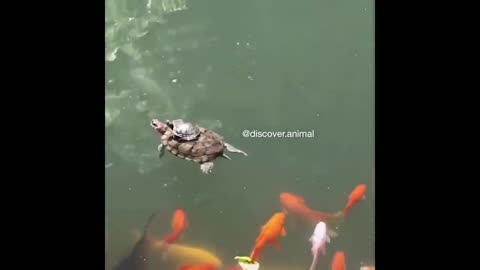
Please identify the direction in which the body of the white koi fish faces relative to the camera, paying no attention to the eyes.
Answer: away from the camera

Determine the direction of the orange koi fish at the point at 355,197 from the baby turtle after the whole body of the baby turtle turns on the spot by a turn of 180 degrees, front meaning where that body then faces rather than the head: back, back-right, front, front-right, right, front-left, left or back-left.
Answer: front

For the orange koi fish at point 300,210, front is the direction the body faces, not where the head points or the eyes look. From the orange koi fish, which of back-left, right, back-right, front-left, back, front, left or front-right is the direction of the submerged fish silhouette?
front-left

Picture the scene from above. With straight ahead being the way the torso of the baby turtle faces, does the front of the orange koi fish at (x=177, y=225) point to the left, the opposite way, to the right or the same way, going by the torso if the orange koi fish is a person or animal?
to the right

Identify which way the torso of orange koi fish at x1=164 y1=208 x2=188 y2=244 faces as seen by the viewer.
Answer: away from the camera

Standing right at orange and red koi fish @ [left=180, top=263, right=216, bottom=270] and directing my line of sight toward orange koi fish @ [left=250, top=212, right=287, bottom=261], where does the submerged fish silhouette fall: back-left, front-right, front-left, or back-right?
back-left

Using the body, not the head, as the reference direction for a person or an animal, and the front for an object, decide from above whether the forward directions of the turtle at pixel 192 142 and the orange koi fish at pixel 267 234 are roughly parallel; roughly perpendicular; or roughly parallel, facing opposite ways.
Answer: roughly perpendicular

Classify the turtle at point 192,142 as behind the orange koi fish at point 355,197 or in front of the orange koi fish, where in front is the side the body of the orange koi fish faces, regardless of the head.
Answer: behind

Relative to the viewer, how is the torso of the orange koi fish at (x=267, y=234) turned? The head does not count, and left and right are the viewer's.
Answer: facing away from the viewer and to the right of the viewer

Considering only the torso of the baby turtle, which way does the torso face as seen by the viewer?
to the viewer's left

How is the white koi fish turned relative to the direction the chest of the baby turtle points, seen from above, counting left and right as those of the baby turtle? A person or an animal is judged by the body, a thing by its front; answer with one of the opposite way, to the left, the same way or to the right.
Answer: to the right
